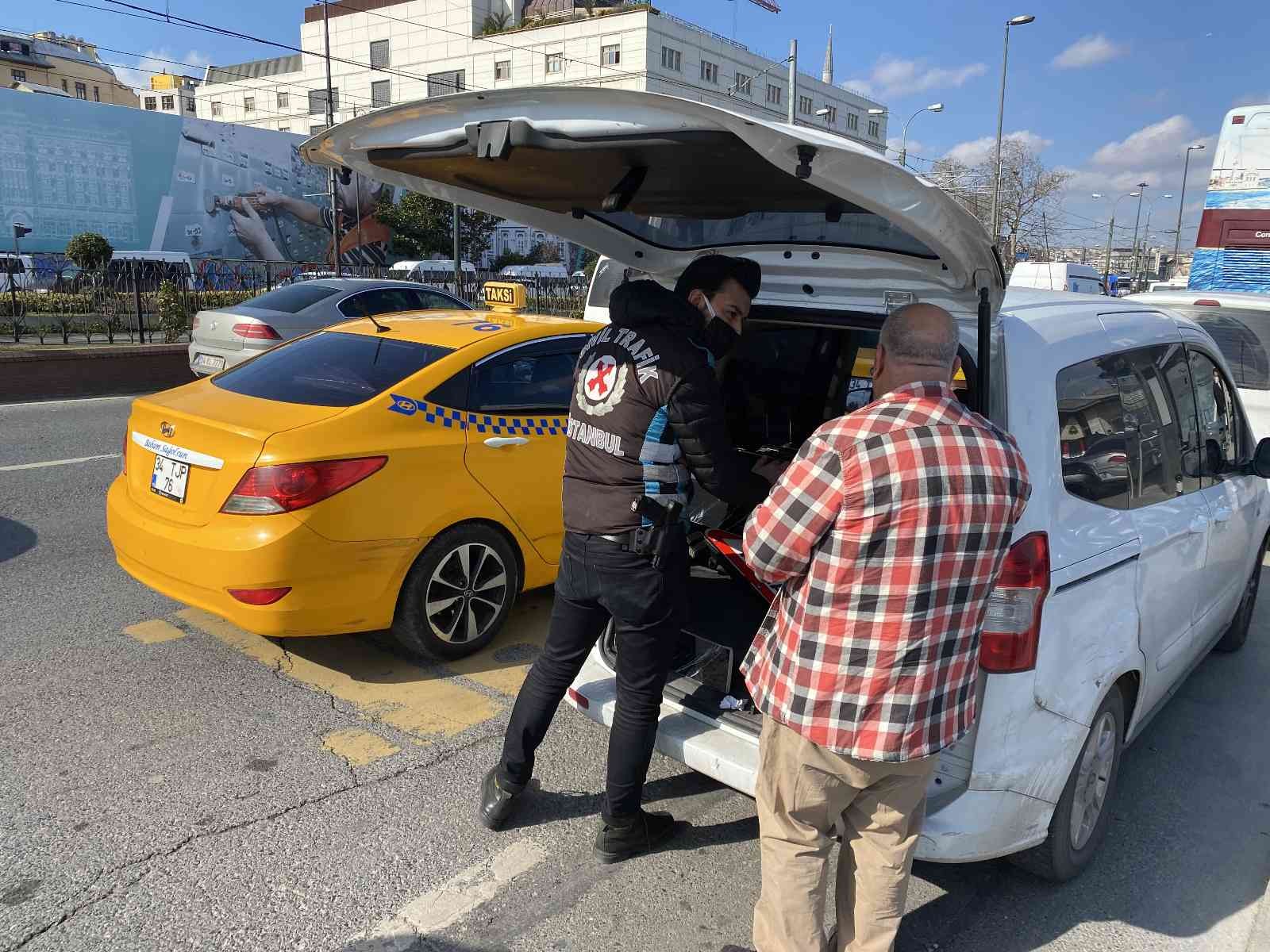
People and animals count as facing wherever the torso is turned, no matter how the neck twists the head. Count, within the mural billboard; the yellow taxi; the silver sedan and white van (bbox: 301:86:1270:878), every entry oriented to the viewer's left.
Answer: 0

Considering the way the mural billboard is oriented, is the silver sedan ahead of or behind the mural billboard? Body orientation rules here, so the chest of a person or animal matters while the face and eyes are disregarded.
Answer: ahead

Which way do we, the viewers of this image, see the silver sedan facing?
facing away from the viewer and to the right of the viewer

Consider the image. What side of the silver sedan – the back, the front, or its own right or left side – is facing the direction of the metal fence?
left

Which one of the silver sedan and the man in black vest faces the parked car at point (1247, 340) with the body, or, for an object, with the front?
the man in black vest

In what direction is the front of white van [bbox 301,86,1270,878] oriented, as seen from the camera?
facing away from the viewer and to the right of the viewer

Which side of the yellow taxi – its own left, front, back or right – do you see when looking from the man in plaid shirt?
right

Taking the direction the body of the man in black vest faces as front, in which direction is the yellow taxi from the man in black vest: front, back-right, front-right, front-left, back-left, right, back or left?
left

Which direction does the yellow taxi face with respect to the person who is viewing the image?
facing away from the viewer and to the right of the viewer

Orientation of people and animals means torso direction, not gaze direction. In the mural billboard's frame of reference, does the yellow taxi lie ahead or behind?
ahead
